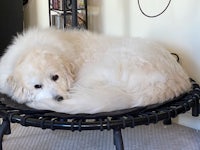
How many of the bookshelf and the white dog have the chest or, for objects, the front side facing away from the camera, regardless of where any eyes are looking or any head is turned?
0

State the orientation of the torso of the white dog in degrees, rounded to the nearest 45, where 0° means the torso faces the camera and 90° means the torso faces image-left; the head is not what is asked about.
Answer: approximately 45°

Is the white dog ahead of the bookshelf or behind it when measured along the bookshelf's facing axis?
ahead

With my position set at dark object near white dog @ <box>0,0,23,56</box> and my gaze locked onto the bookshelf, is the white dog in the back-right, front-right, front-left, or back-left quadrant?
front-right

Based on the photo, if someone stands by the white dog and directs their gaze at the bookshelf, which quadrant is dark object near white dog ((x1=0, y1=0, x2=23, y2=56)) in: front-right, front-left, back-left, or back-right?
front-left

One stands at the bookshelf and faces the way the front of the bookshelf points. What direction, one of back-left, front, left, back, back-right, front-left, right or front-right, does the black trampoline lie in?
front

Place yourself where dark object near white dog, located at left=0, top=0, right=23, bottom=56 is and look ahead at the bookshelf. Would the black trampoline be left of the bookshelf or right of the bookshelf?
right

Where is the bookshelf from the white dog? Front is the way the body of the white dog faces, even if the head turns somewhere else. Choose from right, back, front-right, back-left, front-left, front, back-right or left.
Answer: back-right

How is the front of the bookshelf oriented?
toward the camera

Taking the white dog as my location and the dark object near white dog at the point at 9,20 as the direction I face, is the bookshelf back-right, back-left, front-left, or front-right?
front-right

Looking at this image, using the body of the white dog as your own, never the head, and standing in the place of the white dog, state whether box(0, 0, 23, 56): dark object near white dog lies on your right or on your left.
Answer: on your right
